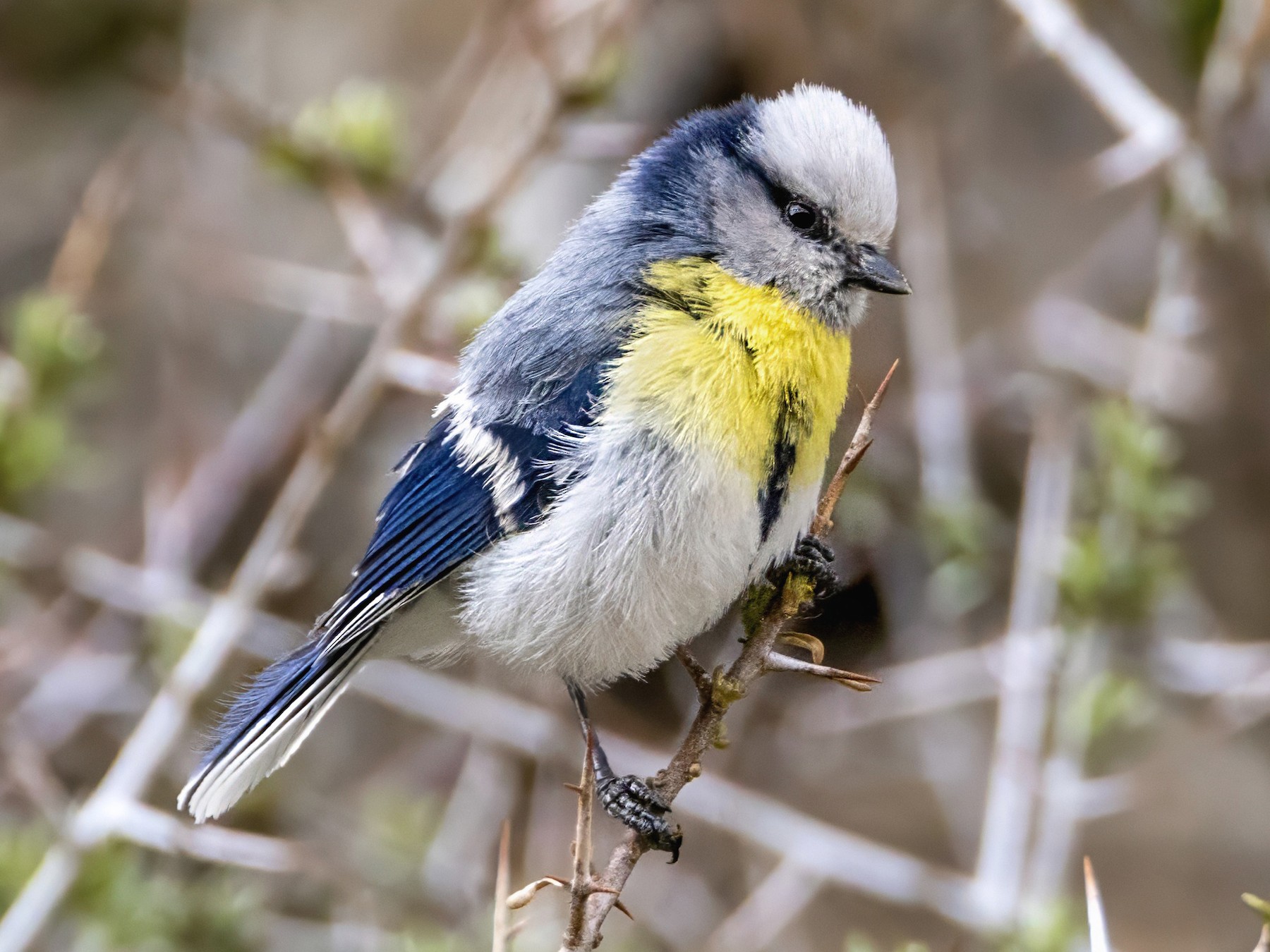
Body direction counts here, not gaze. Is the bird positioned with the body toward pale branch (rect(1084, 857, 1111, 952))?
yes

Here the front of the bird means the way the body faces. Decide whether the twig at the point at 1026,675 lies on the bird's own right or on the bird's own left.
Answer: on the bird's own left

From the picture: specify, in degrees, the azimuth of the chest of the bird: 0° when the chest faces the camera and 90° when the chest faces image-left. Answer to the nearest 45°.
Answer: approximately 315°
